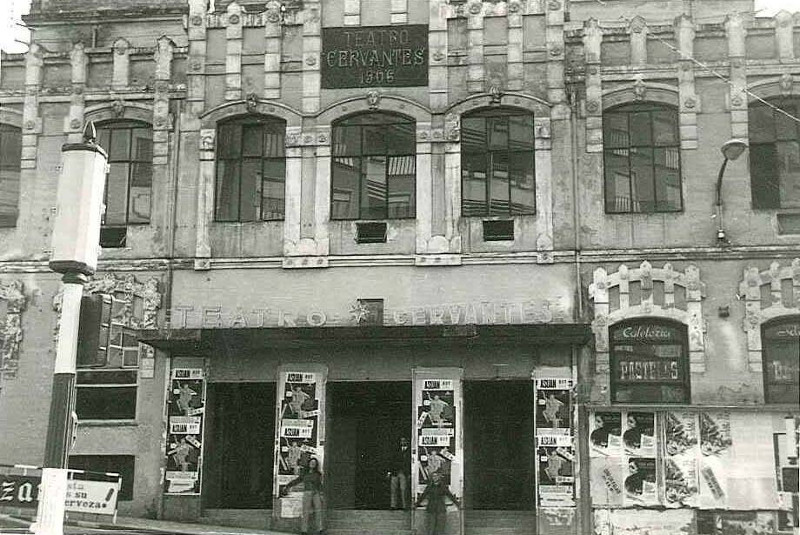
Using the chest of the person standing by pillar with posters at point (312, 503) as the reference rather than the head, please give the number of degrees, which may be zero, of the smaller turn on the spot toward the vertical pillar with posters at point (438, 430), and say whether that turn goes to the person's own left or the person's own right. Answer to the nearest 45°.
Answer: approximately 90° to the person's own left

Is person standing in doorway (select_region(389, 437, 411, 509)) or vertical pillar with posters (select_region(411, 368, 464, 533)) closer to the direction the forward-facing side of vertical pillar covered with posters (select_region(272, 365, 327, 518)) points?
the vertical pillar with posters

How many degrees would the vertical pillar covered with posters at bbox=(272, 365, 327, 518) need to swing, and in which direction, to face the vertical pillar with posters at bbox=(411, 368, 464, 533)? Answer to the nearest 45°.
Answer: approximately 90° to its left

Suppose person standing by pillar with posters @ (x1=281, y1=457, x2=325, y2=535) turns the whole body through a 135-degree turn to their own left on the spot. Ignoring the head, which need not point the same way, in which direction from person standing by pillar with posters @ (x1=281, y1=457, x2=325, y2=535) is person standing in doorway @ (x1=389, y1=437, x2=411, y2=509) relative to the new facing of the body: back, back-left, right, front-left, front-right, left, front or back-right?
front

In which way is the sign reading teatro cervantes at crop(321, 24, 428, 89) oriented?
toward the camera

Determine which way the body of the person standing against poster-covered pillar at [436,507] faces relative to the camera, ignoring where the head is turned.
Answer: toward the camera

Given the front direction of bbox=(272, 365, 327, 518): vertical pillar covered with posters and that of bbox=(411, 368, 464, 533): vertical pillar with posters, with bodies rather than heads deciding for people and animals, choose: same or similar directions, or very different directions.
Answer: same or similar directions

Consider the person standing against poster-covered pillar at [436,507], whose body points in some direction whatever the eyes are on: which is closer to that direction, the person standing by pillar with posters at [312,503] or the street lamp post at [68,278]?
the street lamp post

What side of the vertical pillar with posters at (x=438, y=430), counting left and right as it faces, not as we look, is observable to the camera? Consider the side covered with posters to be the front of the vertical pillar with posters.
front

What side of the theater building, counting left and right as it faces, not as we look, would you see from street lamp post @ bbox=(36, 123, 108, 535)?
front
